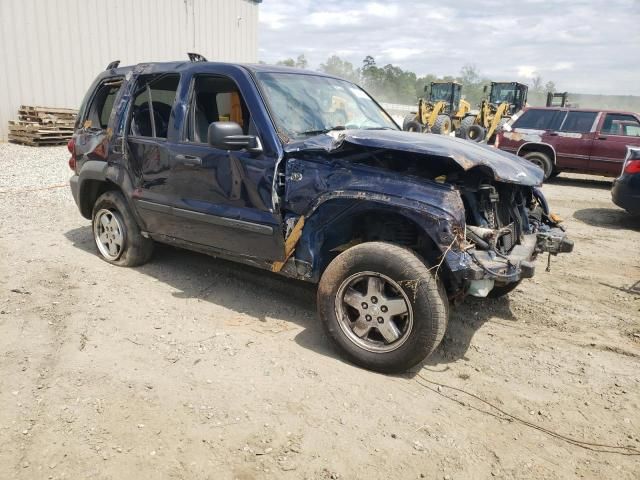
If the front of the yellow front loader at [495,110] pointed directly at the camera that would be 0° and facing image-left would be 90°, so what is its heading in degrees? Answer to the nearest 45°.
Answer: approximately 45°

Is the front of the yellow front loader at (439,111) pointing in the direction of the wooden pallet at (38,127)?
yes

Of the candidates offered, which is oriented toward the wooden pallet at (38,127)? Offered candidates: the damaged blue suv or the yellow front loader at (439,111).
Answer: the yellow front loader

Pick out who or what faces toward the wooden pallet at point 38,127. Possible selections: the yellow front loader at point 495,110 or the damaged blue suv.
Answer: the yellow front loader

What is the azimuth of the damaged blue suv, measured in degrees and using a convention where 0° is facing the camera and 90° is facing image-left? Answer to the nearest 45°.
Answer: approximately 315°

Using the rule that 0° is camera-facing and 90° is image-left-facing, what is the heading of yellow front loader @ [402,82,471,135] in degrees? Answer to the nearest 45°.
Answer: approximately 45°

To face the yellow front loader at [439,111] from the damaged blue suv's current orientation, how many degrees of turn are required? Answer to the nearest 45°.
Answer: approximately 135° to its left
